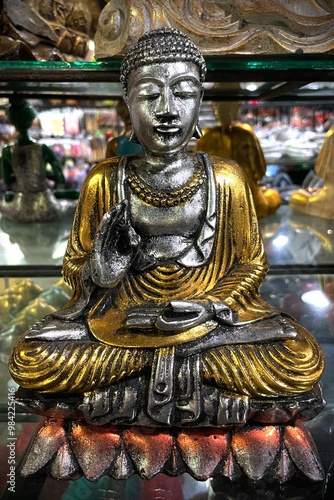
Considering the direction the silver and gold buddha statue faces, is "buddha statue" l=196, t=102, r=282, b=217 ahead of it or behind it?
behind

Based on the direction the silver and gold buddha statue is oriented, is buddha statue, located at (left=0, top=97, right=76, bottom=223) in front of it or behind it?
behind

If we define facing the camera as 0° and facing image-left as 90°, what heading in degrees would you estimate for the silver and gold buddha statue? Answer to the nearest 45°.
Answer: approximately 0°
